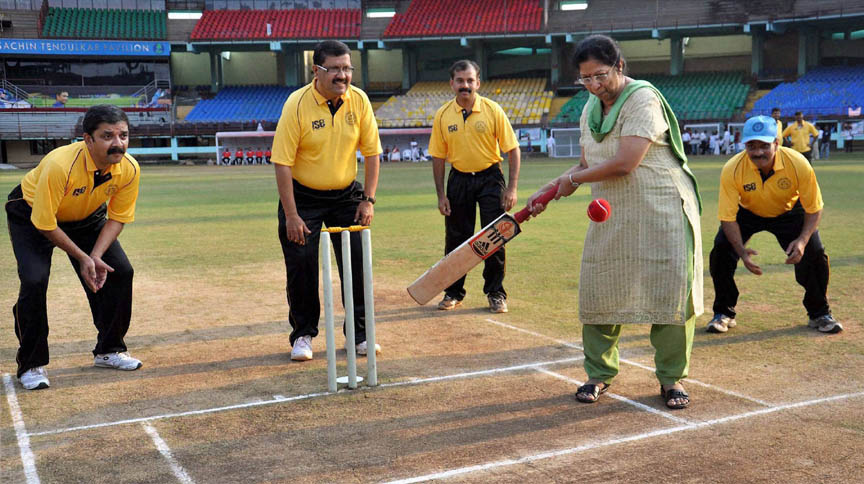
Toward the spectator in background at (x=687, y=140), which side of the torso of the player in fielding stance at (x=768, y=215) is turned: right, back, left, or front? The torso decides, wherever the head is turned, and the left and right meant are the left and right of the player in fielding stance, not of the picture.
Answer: back

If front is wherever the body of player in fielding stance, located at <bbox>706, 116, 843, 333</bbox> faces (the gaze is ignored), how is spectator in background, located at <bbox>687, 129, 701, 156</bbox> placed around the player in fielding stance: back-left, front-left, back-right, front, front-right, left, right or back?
back

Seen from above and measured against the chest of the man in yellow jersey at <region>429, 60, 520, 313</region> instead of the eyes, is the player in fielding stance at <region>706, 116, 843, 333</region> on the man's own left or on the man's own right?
on the man's own left

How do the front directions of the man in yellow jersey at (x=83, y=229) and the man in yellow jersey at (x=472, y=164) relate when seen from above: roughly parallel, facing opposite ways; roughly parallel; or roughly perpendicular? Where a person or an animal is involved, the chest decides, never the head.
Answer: roughly perpendicular

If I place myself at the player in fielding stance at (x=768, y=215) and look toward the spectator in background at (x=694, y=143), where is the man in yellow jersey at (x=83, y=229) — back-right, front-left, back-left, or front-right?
back-left

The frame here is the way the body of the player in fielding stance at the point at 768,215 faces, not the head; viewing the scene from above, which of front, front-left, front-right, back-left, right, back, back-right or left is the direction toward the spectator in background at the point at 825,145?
back

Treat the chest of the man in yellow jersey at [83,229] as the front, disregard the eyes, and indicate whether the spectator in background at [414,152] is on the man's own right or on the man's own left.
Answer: on the man's own left

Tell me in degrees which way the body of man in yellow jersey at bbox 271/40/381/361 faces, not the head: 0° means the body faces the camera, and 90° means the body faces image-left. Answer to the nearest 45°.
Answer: approximately 315°

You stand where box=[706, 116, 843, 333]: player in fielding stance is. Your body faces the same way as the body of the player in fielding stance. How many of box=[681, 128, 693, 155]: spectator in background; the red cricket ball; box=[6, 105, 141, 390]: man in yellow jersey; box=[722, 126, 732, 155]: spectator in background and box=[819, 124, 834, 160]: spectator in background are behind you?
3

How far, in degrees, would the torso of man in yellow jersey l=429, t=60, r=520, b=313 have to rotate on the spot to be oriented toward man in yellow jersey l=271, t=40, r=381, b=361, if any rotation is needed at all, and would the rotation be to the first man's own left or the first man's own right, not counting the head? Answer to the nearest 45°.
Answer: approximately 45° to the first man's own right

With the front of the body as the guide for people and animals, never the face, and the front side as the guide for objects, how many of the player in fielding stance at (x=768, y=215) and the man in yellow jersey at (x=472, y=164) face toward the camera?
2
